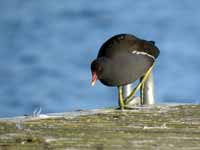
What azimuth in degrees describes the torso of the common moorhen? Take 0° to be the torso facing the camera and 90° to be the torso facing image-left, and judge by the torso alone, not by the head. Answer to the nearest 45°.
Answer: approximately 90°
